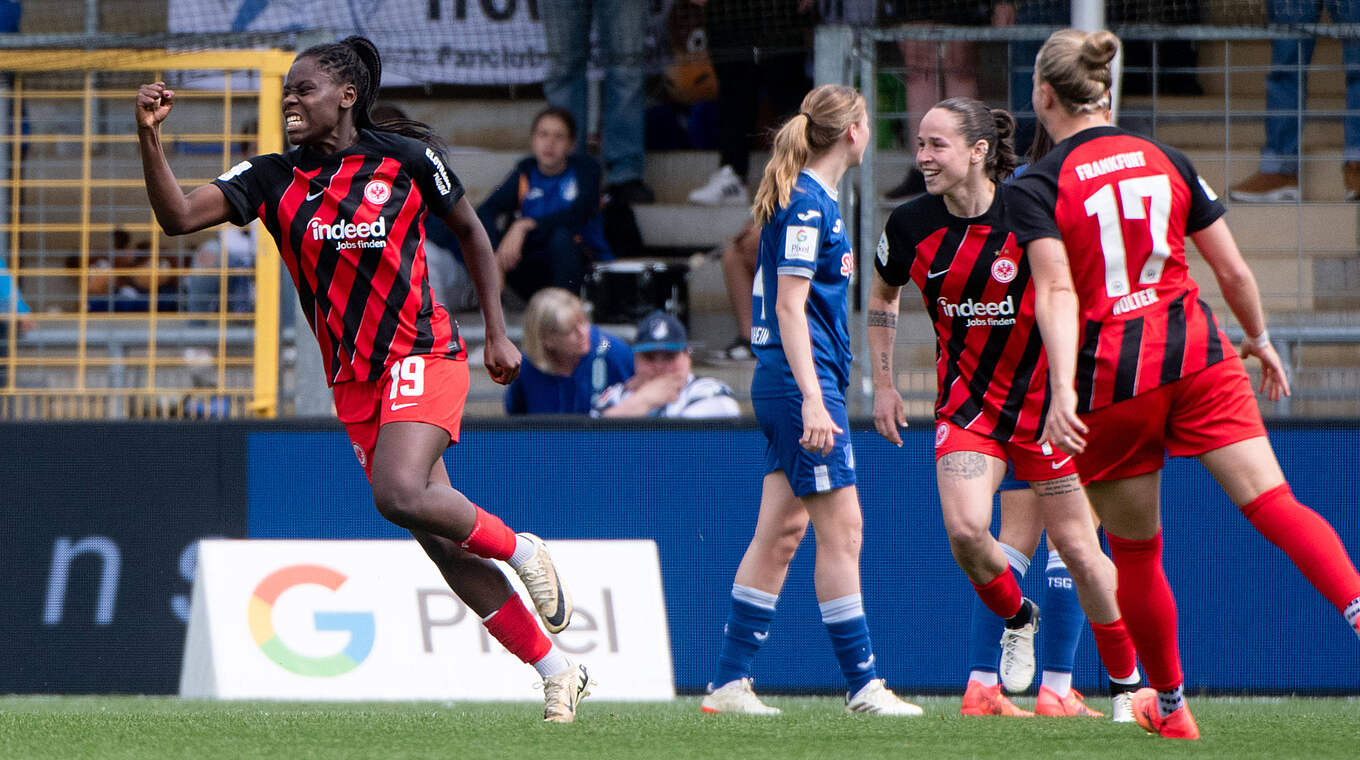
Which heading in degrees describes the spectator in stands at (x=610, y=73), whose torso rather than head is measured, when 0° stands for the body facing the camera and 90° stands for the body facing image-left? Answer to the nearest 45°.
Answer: approximately 0°

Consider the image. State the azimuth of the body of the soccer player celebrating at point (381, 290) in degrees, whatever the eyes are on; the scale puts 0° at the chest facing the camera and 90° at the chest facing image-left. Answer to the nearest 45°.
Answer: approximately 45°

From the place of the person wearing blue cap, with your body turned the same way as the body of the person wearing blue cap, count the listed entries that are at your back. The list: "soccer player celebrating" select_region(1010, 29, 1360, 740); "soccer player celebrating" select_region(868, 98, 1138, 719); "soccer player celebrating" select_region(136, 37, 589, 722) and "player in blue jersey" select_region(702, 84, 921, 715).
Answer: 0

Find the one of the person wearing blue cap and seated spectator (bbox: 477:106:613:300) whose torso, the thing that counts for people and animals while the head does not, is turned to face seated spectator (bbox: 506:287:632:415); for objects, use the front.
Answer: seated spectator (bbox: 477:106:613:300)

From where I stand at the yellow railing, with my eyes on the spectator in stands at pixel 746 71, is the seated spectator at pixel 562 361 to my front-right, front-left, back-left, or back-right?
front-right

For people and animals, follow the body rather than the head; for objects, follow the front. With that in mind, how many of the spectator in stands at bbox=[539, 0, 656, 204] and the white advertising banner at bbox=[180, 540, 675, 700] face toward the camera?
2

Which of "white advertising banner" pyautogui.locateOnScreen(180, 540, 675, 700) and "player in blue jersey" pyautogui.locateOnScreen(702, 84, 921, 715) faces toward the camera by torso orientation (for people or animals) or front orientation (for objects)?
the white advertising banner

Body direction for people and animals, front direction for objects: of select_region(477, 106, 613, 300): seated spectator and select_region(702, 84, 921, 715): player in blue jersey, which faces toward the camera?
the seated spectator

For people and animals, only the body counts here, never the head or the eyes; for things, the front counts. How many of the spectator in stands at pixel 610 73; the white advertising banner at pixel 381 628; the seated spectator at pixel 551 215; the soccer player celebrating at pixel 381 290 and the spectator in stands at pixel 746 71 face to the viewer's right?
0

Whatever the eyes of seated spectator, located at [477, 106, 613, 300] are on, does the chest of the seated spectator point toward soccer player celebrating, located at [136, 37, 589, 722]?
yes

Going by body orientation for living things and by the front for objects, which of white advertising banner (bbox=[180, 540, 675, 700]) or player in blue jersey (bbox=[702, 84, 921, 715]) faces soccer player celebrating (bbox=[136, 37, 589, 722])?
the white advertising banner

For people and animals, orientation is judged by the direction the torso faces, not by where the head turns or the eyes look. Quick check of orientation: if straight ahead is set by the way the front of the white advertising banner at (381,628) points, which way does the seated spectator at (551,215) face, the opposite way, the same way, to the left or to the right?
the same way

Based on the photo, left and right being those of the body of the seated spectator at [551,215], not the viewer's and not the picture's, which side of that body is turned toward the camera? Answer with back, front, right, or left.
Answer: front

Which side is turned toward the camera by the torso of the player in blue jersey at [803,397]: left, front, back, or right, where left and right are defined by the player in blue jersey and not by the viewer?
right

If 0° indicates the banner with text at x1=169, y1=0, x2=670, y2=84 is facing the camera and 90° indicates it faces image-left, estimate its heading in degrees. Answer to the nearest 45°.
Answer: approximately 0°

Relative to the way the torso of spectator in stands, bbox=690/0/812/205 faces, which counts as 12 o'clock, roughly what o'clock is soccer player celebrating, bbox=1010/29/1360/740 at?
The soccer player celebrating is roughly at 10 o'clock from the spectator in stands.

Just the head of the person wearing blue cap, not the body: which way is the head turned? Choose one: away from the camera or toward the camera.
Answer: toward the camera

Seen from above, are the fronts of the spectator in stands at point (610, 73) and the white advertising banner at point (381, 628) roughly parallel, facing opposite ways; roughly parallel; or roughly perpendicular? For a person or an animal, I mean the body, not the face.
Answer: roughly parallel
